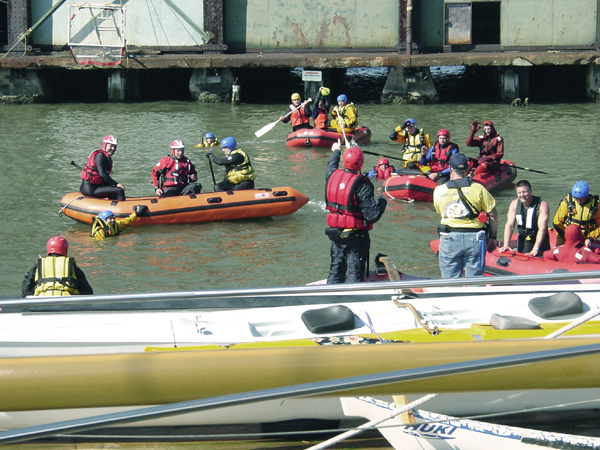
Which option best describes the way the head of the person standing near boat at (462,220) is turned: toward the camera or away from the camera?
away from the camera

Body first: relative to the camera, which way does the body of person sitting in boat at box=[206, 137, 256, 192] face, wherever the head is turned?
to the viewer's left

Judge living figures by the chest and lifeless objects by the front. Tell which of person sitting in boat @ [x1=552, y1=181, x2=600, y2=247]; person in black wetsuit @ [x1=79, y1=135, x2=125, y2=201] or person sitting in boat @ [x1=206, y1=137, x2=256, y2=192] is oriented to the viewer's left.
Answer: person sitting in boat @ [x1=206, y1=137, x2=256, y2=192]

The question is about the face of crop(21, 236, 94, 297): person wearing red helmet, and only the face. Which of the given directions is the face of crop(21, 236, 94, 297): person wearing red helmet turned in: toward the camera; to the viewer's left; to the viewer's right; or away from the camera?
away from the camera

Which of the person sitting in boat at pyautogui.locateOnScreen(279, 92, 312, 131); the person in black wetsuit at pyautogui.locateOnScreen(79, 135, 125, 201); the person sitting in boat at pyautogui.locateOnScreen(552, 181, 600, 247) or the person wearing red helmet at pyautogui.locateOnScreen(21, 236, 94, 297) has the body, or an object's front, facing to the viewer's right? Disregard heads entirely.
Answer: the person in black wetsuit

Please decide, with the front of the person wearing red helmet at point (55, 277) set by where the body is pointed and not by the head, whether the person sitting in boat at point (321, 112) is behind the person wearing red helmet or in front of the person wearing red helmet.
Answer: in front

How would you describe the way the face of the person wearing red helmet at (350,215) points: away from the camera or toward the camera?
away from the camera

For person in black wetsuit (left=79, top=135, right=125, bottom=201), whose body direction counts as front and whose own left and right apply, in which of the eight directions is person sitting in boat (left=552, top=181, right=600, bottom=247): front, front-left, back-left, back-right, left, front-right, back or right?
front-right

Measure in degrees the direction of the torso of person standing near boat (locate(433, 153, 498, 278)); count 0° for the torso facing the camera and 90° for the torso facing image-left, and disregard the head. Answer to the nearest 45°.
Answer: approximately 180°

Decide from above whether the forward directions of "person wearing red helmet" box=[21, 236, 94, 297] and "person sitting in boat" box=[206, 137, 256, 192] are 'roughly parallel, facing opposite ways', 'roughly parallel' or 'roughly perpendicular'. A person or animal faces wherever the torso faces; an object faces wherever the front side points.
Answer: roughly perpendicular
